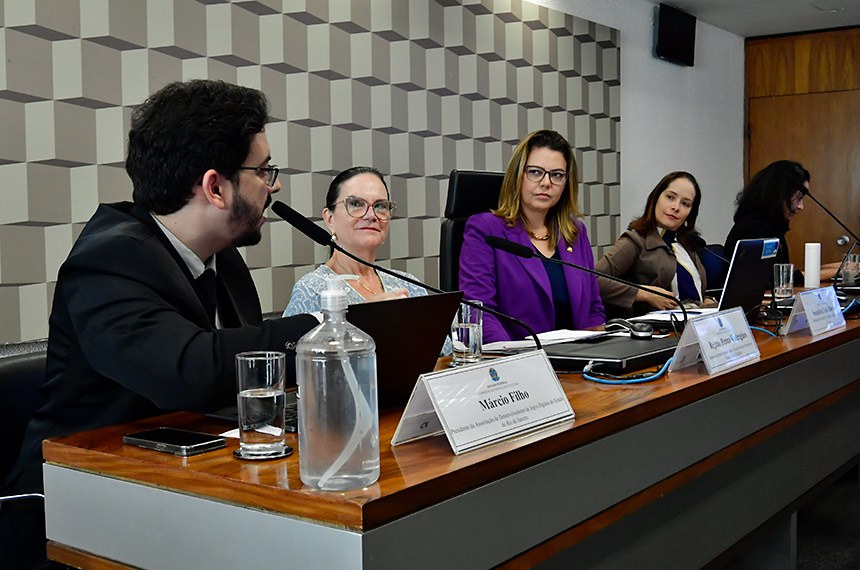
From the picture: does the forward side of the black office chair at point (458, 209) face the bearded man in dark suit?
no

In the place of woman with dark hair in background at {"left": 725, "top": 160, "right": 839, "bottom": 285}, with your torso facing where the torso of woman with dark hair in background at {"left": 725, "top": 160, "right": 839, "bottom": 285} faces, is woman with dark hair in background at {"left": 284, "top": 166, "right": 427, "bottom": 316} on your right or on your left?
on your right

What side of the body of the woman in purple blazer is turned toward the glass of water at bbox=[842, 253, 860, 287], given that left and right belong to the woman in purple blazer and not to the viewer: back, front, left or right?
left

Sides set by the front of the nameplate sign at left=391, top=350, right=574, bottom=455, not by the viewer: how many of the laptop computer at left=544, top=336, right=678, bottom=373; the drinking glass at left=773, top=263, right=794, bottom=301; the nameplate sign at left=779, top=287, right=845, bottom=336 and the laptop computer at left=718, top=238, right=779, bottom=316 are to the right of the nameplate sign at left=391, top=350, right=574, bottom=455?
0

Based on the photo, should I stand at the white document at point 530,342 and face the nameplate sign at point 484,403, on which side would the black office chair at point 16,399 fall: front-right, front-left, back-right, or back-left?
front-right

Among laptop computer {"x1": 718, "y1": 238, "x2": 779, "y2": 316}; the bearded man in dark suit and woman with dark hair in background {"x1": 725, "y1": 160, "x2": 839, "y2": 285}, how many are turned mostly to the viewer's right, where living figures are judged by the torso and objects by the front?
2

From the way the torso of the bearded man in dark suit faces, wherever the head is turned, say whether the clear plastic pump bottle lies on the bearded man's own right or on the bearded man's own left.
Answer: on the bearded man's own right

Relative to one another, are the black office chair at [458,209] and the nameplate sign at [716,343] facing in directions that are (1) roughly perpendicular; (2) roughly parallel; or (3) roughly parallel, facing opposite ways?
roughly parallel

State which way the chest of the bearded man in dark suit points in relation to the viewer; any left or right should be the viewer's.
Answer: facing to the right of the viewer

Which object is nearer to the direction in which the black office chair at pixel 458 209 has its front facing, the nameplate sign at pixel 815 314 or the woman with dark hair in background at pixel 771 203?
the nameplate sign

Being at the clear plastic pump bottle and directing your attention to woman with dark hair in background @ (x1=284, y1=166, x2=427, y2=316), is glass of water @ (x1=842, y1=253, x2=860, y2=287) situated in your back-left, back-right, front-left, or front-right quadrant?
front-right

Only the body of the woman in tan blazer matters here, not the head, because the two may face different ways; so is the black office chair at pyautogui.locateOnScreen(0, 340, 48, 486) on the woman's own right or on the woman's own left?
on the woman's own right

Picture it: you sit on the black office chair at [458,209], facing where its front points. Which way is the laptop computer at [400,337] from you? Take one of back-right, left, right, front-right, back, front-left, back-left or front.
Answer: front-right

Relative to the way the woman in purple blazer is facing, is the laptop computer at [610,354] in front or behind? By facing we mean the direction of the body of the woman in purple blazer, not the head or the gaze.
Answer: in front

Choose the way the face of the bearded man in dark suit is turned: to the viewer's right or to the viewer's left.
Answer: to the viewer's right

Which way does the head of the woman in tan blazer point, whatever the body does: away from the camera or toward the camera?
toward the camera
